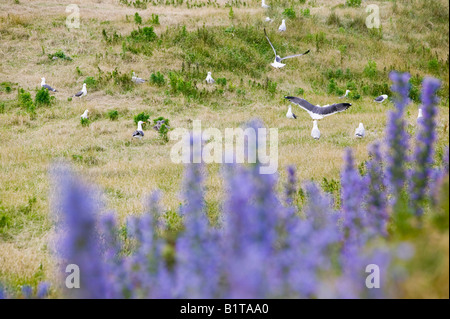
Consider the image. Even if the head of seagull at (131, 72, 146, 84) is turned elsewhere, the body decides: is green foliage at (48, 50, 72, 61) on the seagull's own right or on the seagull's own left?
on the seagull's own right

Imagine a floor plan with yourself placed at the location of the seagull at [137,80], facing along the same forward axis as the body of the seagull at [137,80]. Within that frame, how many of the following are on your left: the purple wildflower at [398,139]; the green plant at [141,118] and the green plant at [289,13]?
2

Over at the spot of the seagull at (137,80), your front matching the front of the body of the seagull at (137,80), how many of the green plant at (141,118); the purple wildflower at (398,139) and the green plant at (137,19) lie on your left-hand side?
2

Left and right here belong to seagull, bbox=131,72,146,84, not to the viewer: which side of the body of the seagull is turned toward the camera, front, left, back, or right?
left

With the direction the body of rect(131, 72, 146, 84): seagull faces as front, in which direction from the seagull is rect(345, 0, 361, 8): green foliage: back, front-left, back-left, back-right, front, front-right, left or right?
back-right

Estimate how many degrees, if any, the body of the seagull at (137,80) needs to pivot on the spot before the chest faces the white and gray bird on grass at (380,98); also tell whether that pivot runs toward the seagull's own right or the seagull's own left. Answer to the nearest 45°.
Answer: approximately 180°

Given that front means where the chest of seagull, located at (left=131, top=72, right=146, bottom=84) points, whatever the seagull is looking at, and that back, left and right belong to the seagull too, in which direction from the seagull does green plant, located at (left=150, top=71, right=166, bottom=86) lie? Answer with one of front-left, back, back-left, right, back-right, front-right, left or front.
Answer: back

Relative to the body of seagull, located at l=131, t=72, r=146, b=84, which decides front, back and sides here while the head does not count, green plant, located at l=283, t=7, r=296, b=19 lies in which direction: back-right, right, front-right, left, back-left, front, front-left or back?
back-right

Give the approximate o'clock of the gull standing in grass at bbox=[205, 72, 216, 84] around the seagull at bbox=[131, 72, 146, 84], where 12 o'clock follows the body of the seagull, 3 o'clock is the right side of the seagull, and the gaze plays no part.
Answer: The gull standing in grass is roughly at 6 o'clock from the seagull.
